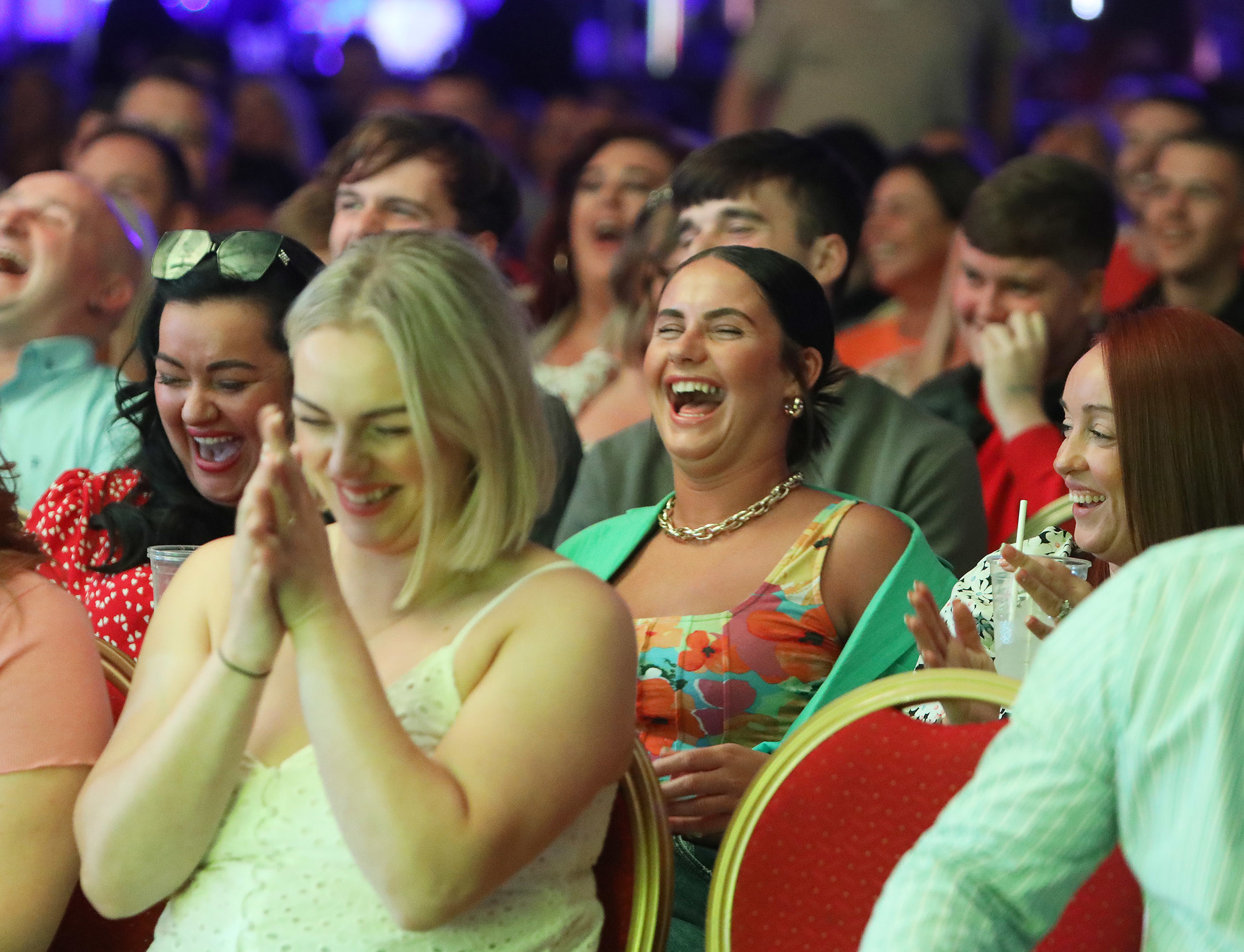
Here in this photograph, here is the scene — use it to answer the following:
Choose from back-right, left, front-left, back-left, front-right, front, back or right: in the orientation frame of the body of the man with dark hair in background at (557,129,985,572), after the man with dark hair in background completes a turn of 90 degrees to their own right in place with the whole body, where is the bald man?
front-left

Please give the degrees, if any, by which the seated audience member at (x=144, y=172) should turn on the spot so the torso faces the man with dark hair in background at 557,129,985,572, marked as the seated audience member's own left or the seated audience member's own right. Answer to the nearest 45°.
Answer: approximately 90° to the seated audience member's own left

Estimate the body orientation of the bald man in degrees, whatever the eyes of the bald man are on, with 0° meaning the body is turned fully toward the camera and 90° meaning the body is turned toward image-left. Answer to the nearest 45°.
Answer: approximately 45°

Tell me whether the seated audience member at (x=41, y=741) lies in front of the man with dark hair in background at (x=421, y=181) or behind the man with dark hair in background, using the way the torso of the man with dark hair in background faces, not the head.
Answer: in front

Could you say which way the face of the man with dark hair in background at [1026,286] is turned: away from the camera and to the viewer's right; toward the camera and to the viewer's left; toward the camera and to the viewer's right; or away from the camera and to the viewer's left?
toward the camera and to the viewer's left

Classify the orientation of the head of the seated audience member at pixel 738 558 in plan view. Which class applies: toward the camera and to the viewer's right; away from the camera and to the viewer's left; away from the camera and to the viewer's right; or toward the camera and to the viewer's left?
toward the camera and to the viewer's left

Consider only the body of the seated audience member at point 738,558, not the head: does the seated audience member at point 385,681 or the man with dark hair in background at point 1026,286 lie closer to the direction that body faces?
the seated audience member

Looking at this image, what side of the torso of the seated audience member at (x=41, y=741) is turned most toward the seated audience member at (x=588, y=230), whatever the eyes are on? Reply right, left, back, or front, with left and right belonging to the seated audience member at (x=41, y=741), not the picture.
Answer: back

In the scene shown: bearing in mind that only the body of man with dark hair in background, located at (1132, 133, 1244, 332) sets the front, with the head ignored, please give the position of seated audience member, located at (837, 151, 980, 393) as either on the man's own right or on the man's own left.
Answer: on the man's own right
